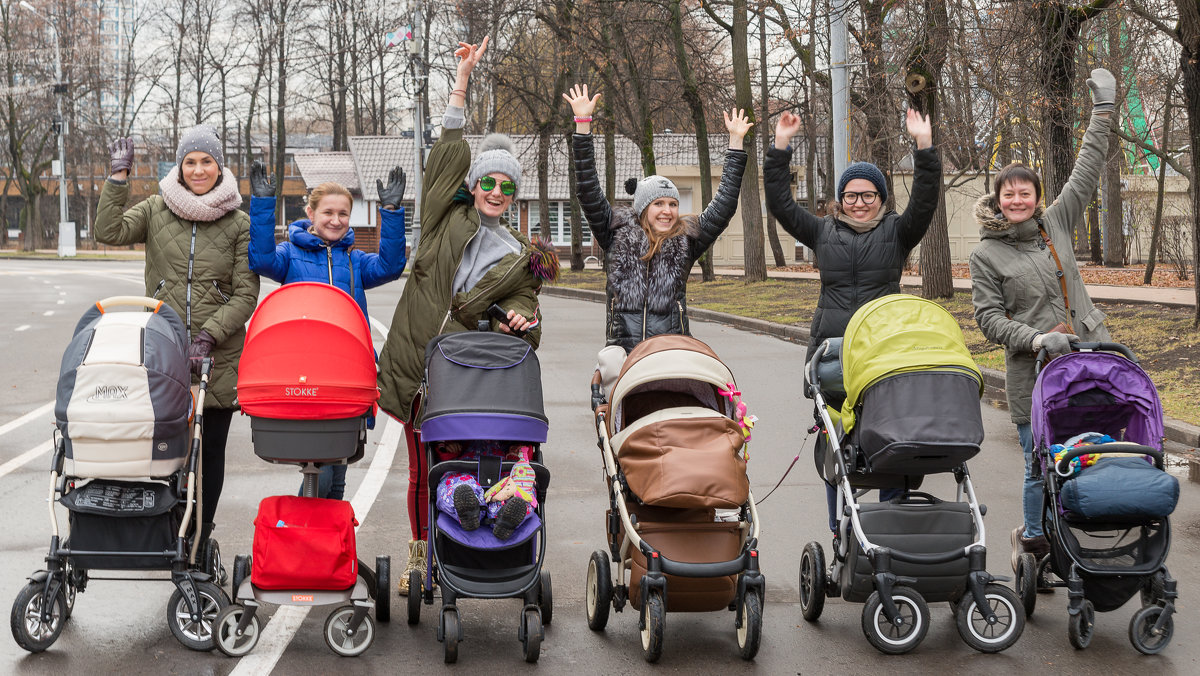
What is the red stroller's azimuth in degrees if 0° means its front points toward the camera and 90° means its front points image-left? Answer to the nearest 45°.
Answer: approximately 0°

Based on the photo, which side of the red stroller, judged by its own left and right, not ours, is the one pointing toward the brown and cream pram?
left

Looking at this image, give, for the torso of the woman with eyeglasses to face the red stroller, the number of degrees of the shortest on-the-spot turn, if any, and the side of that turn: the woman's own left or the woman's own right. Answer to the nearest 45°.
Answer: approximately 45° to the woman's own right

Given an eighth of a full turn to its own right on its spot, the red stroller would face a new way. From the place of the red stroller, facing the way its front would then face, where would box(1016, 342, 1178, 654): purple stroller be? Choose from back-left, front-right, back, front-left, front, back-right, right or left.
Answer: back-left

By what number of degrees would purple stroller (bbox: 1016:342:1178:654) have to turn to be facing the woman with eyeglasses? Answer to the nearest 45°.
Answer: approximately 135° to its right

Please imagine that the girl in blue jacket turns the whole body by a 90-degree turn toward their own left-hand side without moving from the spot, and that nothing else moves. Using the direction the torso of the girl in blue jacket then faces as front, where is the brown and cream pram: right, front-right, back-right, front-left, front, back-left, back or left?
front-right

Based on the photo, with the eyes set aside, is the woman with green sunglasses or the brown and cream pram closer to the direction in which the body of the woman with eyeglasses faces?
the brown and cream pram
